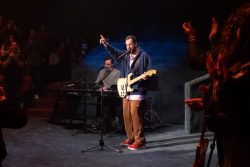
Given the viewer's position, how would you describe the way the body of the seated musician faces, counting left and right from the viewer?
facing the viewer and to the left of the viewer

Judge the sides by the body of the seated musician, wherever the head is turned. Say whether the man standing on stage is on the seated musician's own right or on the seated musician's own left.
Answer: on the seated musician's own left

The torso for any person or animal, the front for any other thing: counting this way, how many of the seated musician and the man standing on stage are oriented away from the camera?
0
